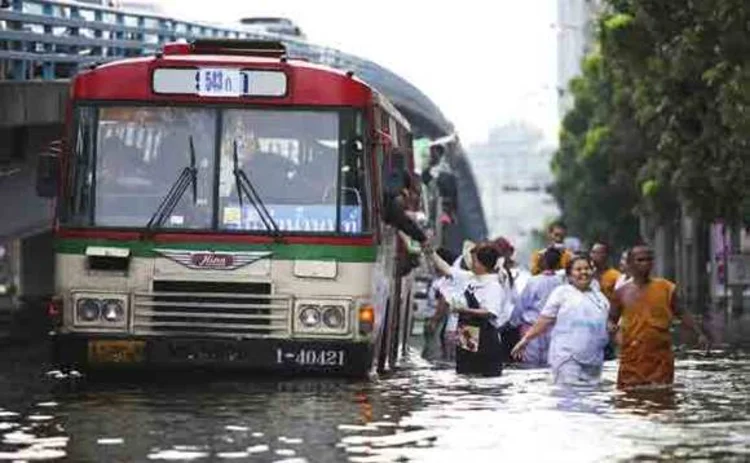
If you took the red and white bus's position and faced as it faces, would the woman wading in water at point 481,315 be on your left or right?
on your left

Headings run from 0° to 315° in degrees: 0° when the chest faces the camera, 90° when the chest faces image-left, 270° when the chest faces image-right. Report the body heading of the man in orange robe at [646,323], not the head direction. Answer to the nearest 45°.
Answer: approximately 0°

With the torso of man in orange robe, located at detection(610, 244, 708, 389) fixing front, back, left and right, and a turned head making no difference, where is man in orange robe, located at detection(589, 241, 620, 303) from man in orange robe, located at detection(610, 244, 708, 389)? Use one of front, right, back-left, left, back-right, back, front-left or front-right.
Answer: back

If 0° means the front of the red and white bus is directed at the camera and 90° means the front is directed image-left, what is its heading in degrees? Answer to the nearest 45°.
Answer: approximately 0°

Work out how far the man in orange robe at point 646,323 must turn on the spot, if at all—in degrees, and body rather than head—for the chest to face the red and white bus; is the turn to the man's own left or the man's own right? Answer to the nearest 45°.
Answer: approximately 90° to the man's own right

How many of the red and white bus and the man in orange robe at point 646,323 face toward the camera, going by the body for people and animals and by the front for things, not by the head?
2

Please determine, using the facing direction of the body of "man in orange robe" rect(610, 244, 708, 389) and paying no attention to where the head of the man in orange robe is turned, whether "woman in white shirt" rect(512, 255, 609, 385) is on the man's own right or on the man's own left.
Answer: on the man's own right
